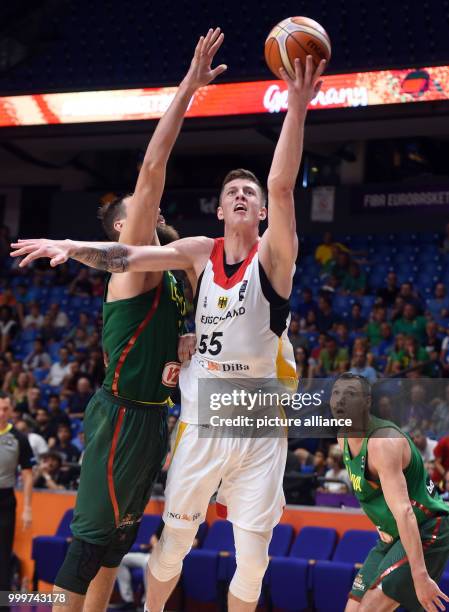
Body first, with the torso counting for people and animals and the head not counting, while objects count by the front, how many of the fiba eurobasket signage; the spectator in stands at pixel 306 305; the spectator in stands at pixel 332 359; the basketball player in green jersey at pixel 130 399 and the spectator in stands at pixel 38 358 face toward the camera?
4

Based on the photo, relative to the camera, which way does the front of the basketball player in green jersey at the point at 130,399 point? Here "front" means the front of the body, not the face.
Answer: to the viewer's right

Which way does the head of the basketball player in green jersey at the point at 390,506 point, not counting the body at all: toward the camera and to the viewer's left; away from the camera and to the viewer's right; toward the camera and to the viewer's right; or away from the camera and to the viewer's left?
toward the camera and to the viewer's left

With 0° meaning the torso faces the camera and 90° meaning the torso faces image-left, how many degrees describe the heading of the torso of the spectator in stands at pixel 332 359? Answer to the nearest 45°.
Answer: approximately 0°

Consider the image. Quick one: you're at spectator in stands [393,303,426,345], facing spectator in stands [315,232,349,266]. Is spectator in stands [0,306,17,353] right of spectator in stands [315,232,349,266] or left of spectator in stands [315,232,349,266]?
left

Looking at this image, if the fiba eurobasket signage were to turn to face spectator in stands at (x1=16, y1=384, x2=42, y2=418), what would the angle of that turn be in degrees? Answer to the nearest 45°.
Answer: approximately 45° to its right

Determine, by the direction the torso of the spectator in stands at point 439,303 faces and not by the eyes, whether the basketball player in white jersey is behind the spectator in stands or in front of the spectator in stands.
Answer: in front

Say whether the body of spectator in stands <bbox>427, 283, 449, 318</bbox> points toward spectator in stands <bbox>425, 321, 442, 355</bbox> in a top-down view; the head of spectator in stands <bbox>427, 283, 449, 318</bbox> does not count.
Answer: yes

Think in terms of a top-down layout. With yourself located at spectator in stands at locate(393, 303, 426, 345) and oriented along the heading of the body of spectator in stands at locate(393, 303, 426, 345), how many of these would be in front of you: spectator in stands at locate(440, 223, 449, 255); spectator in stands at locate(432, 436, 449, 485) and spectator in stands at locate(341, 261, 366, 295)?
1

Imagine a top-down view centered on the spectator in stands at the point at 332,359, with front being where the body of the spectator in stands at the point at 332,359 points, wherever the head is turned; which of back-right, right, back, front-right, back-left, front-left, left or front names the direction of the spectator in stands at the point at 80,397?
right

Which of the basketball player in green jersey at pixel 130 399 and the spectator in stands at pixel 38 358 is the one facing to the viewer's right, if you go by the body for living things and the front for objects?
the basketball player in green jersey

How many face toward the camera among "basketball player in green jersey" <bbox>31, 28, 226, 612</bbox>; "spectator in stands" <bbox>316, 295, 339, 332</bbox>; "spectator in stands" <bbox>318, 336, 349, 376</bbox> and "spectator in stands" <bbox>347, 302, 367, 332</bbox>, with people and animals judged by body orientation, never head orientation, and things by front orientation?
3
